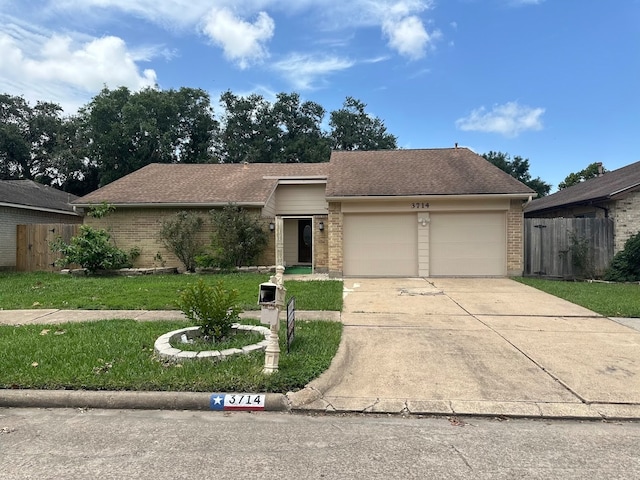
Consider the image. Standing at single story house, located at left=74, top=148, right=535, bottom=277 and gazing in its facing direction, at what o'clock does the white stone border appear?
The white stone border is roughly at 1 o'clock from the single story house.

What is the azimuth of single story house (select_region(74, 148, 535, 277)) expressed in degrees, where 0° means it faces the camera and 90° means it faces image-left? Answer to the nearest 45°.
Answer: approximately 0°

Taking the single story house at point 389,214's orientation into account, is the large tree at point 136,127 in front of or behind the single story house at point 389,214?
behind

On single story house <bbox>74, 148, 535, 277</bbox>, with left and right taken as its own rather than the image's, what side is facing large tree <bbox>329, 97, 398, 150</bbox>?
back

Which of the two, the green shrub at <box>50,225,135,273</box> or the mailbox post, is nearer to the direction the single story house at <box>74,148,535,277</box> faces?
the mailbox post

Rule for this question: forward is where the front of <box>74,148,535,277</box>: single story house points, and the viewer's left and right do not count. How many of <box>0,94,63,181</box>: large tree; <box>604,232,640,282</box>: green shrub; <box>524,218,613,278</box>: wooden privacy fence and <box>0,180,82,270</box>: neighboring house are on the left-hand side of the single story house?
2

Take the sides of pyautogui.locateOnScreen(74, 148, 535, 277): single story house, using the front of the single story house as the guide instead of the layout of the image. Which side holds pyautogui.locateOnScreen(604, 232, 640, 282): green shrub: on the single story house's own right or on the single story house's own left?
on the single story house's own left

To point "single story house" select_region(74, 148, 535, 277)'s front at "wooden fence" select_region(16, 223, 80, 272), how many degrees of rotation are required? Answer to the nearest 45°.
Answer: approximately 90° to its right

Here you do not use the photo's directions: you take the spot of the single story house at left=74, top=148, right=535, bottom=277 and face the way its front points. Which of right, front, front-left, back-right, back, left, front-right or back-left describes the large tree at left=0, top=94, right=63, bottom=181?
back-right
